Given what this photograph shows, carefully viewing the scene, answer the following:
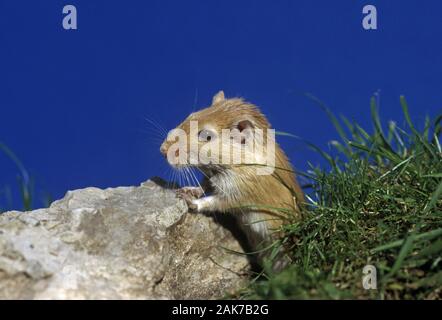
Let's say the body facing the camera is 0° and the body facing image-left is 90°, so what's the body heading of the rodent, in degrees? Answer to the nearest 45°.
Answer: approximately 90°

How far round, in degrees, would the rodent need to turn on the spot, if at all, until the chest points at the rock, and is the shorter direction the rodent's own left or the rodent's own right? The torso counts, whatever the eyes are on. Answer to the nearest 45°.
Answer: approximately 45° to the rodent's own left
